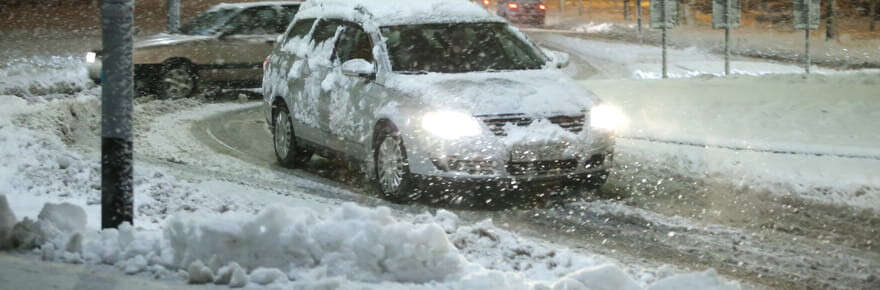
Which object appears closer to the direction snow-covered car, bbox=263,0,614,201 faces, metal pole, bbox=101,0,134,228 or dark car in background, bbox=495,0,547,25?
the metal pole

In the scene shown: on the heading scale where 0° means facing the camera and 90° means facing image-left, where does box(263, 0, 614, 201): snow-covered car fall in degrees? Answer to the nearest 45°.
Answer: approximately 315°

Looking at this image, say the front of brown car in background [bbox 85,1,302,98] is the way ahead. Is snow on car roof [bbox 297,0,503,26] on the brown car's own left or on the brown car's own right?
on the brown car's own left

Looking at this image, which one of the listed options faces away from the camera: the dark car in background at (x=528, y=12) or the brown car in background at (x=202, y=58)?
the dark car in background at (x=528, y=12)

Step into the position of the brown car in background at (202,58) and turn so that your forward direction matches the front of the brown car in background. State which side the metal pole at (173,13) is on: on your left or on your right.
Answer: on your right

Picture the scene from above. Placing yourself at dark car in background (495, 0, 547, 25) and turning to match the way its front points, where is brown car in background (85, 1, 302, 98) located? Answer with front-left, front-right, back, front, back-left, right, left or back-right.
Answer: back

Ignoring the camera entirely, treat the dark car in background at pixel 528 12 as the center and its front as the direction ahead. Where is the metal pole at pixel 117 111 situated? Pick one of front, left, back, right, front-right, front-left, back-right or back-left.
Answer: back

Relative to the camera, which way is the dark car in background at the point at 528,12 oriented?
away from the camera

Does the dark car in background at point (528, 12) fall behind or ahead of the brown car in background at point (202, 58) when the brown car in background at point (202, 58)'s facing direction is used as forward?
behind

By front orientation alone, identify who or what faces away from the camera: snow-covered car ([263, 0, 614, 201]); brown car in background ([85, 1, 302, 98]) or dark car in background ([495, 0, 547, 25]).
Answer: dark car in background ([495, 0, 547, 25])
